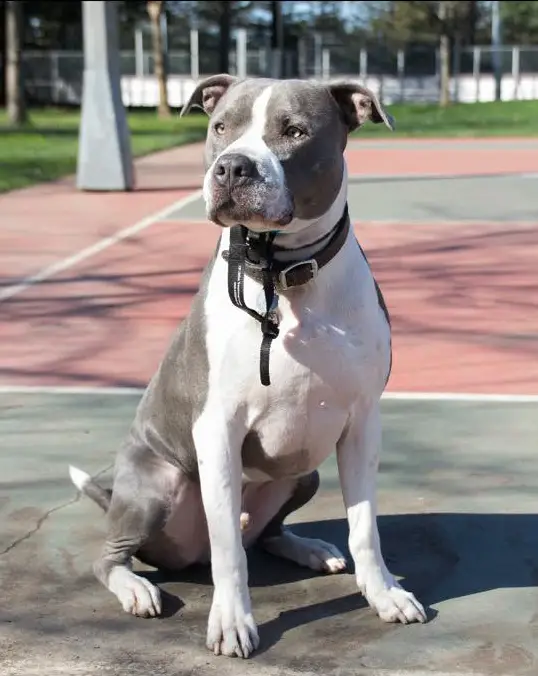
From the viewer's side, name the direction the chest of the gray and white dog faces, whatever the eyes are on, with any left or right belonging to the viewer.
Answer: facing the viewer and to the right of the viewer
